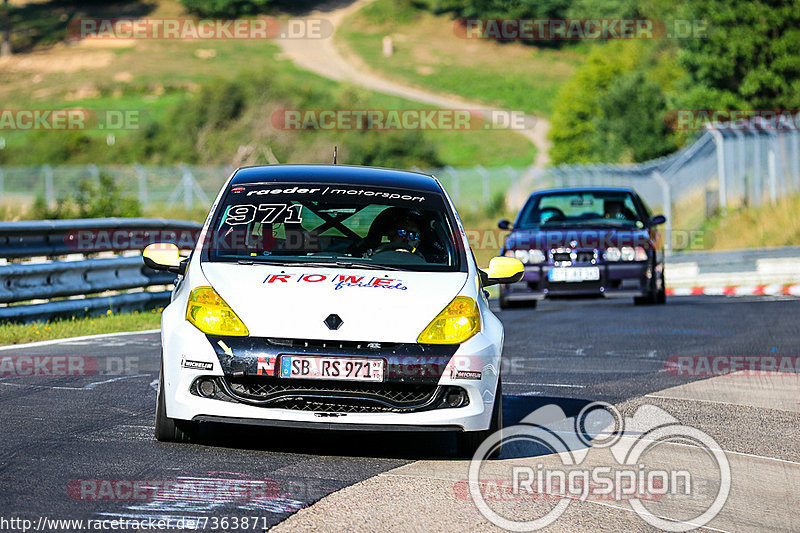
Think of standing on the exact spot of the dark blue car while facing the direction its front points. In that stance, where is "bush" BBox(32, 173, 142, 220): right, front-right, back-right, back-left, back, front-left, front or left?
back-right

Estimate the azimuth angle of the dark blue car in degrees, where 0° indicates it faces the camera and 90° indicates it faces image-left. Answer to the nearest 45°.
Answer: approximately 0°

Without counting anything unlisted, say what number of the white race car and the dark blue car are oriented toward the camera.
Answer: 2

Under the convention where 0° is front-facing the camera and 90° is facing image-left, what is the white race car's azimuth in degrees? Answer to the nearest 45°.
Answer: approximately 0°

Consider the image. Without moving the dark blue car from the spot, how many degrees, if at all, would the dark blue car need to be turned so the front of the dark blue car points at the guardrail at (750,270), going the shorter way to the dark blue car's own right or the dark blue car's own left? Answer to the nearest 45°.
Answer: approximately 135° to the dark blue car's own left

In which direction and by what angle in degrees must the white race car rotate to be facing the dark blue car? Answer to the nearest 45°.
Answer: approximately 180°

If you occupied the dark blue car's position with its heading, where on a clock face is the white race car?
The white race car is roughly at 12 o'clock from the dark blue car.

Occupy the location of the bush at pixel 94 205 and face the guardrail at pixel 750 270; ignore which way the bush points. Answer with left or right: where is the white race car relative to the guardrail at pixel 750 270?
right
